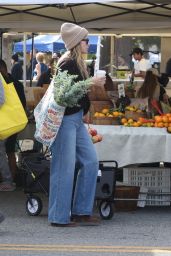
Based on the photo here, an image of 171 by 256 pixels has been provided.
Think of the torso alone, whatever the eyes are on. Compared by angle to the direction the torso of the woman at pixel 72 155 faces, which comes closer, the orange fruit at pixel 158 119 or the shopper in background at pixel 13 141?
the orange fruit

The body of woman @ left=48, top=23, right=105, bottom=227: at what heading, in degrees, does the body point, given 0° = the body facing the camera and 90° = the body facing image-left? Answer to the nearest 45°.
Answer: approximately 270°

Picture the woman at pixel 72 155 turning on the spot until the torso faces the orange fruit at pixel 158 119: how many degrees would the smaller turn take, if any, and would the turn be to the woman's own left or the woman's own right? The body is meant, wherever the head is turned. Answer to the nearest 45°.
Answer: approximately 45° to the woman's own left

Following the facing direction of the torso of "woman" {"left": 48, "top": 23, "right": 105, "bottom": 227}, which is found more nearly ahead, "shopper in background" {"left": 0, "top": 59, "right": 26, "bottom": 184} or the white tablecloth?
the white tablecloth

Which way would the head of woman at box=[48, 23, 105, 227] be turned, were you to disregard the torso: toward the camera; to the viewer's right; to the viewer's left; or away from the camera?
to the viewer's right
